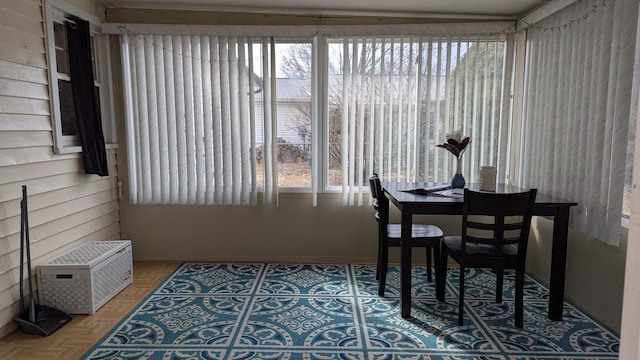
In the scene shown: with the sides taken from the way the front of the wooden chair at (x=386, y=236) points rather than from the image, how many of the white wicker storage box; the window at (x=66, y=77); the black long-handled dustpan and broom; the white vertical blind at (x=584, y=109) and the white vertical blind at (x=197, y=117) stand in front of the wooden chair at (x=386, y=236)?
1

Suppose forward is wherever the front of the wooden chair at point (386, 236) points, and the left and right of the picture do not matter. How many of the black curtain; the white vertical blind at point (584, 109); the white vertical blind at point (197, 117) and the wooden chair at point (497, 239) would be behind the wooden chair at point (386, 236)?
2

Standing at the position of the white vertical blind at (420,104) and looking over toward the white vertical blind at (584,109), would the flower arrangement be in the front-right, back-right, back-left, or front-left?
front-right

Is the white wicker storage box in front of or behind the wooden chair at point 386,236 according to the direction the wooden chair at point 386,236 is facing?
behind

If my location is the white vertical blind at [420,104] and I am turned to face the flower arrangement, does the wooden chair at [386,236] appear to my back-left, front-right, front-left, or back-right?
front-right

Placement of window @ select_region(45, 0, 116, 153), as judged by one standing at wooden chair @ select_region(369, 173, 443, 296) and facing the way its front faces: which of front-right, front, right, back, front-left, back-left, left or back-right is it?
back

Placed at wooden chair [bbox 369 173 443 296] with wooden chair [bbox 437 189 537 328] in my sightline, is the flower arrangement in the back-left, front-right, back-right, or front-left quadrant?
front-left

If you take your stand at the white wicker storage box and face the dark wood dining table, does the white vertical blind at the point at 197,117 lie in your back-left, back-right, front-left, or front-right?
front-left

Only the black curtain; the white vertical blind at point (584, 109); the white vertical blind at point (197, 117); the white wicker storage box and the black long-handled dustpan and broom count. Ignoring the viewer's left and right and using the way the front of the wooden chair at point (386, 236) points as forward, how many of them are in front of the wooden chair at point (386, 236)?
1

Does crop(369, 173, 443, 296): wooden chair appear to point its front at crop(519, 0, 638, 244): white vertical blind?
yes

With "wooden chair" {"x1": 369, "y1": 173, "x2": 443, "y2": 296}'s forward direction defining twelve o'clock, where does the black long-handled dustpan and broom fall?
The black long-handled dustpan and broom is roughly at 5 o'clock from the wooden chair.

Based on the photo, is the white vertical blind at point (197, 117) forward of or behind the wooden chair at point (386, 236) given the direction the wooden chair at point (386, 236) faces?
behind

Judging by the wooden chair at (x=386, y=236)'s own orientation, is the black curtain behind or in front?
behind

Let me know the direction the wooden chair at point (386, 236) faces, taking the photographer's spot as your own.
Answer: facing to the right of the viewer
